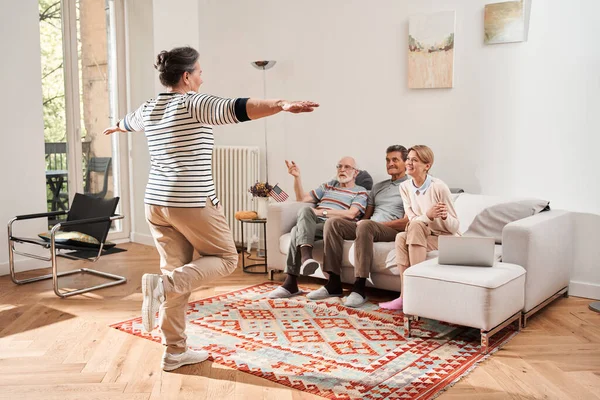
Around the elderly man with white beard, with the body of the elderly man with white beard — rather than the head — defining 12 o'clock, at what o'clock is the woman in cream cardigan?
The woman in cream cardigan is roughly at 9 o'clock from the elderly man with white beard.

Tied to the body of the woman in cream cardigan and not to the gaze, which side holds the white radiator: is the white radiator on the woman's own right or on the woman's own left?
on the woman's own right

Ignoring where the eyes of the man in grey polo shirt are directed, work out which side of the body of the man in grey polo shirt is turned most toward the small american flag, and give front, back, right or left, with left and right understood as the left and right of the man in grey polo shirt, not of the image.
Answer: right

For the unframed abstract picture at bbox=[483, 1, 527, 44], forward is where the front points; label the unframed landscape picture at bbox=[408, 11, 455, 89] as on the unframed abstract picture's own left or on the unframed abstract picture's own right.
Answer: on the unframed abstract picture's own right

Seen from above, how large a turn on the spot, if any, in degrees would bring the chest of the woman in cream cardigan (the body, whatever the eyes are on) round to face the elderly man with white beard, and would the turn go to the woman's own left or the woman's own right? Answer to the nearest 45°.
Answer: approximately 90° to the woman's own right

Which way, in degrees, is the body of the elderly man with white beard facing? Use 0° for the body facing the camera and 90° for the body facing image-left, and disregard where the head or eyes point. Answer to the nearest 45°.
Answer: approximately 45°

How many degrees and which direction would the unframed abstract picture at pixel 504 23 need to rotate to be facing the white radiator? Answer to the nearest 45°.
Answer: approximately 90° to its right

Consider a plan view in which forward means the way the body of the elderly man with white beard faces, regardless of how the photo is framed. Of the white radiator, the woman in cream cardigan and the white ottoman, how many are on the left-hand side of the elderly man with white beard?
2

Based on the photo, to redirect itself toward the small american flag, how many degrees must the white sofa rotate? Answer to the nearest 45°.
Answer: approximately 45° to its right
